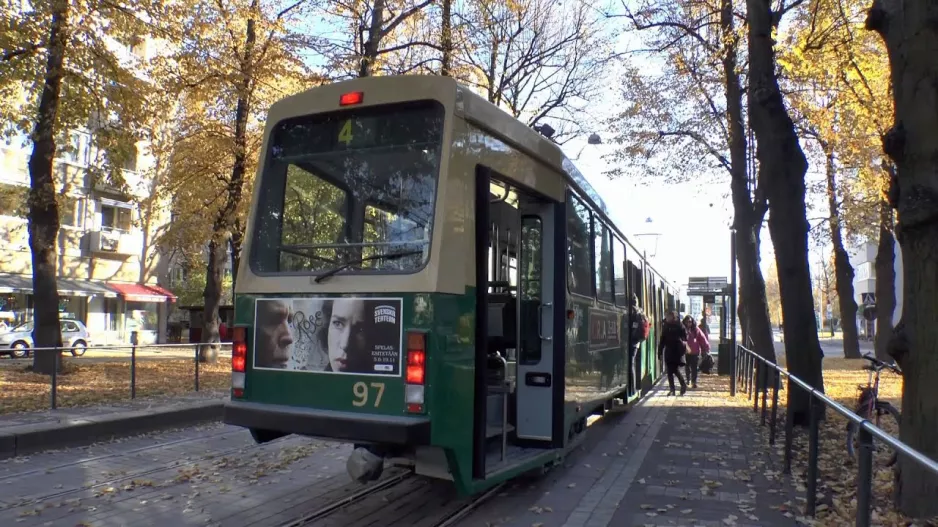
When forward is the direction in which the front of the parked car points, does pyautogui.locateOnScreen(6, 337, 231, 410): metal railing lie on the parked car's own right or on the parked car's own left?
on the parked car's own left

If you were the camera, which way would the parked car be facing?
facing to the left of the viewer

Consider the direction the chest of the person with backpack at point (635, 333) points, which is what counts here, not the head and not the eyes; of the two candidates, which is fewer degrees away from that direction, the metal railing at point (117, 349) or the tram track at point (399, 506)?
the metal railing

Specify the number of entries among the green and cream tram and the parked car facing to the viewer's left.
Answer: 1

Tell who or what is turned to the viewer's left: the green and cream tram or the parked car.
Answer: the parked car

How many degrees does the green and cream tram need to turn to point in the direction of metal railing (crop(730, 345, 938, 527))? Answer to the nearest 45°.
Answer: approximately 135° to its right

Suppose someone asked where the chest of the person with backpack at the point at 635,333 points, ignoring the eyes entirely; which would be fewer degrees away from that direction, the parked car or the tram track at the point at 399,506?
the parked car

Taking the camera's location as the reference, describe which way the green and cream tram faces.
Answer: facing away from the viewer and to the right of the viewer

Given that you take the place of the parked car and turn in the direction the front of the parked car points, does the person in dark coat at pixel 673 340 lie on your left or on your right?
on your left

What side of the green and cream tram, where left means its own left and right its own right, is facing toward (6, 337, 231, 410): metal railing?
left
